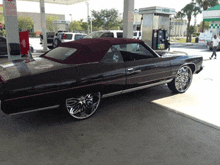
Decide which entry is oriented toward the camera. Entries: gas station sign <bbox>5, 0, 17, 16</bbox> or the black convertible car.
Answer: the gas station sign

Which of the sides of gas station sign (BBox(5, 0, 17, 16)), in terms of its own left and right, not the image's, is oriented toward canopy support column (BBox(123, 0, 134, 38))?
left

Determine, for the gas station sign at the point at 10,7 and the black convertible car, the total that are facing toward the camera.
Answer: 1

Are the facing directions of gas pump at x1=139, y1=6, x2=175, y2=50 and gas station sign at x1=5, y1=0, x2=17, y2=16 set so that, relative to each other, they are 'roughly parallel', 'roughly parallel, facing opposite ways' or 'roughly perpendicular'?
roughly parallel

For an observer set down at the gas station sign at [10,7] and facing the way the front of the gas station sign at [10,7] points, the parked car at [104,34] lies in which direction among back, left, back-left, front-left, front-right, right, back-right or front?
back-left

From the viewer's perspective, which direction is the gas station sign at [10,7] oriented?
toward the camera

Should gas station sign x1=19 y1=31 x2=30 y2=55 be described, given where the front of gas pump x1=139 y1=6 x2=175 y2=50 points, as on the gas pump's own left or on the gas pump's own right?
on the gas pump's own right

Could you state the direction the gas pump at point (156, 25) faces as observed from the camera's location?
facing the viewer and to the right of the viewer

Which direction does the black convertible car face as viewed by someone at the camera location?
facing away from the viewer and to the right of the viewer

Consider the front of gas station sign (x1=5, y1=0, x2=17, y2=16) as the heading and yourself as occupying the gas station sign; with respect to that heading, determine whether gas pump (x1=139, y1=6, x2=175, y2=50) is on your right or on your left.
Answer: on your left

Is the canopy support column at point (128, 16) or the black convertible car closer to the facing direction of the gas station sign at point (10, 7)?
the black convertible car

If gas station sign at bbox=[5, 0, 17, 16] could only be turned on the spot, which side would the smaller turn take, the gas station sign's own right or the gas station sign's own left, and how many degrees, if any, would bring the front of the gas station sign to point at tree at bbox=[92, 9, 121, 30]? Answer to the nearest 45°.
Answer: approximately 135° to the gas station sign's own left

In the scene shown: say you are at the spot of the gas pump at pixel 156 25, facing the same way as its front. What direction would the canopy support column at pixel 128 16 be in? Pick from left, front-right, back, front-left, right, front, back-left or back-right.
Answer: front-right

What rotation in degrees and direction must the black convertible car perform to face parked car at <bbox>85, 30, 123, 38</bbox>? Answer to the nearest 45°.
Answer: approximately 45° to its left
